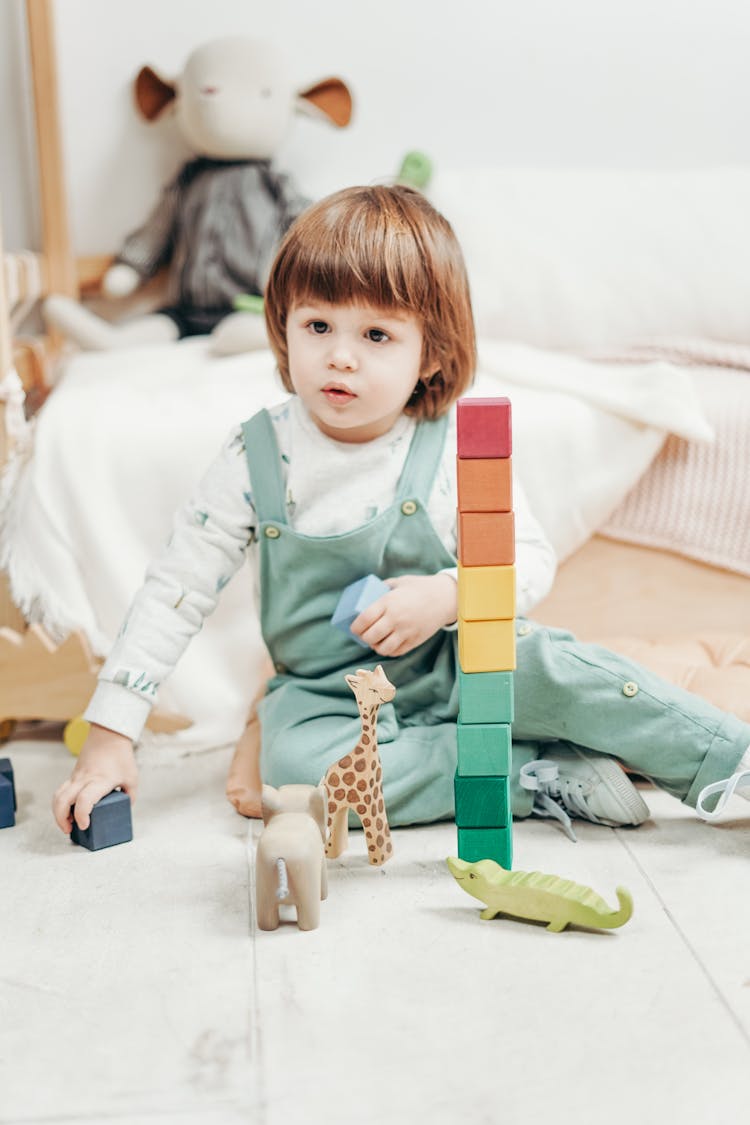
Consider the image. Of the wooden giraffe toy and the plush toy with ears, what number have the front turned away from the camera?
0

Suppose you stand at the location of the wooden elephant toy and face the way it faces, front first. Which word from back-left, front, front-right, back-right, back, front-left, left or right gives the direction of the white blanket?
front

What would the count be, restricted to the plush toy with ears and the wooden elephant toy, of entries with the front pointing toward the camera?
1

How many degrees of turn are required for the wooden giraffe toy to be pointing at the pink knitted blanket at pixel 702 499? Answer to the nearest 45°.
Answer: approximately 90° to its left

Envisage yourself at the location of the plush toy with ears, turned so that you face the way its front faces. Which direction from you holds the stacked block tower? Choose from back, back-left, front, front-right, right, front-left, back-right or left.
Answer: front

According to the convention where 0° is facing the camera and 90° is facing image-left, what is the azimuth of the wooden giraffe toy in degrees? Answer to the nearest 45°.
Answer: approximately 315°

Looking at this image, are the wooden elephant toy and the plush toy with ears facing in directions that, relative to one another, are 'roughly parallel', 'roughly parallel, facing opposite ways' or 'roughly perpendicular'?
roughly parallel, facing opposite ways

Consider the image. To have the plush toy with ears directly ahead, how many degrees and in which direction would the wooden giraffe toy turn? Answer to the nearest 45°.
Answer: approximately 135° to its left

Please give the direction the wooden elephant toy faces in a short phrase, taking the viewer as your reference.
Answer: facing away from the viewer

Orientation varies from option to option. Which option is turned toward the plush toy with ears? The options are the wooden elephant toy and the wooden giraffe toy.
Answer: the wooden elephant toy

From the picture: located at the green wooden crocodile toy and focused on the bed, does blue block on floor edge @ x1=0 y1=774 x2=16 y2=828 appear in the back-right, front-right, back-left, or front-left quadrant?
front-left

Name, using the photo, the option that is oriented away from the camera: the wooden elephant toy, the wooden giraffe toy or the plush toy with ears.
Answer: the wooden elephant toy

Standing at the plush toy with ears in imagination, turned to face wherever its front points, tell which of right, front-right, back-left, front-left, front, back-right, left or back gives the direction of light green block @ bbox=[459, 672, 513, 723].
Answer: front

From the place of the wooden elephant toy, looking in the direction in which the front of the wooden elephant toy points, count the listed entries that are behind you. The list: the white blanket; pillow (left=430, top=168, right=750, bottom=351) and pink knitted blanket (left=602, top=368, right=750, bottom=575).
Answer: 0

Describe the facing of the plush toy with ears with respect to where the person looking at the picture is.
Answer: facing the viewer

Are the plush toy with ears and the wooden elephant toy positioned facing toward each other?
yes
